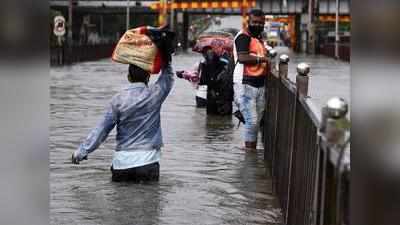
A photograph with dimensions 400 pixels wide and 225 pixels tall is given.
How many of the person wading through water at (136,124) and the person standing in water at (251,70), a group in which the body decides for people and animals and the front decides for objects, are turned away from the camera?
1

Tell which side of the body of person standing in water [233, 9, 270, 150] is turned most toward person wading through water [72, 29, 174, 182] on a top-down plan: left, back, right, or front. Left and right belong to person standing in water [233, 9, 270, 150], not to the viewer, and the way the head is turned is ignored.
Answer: right

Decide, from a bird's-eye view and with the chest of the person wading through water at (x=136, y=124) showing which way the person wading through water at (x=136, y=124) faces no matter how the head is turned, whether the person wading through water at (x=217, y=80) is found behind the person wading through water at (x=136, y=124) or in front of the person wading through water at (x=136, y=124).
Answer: in front

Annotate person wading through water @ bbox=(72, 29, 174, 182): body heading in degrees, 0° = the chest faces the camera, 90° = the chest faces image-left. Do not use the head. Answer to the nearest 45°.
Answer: approximately 180°

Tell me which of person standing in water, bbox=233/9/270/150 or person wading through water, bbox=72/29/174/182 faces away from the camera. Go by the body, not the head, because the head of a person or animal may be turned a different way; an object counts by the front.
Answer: person wading through water, bbox=72/29/174/182

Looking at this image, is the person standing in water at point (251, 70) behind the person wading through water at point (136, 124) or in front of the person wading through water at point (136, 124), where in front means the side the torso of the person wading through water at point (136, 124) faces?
in front
